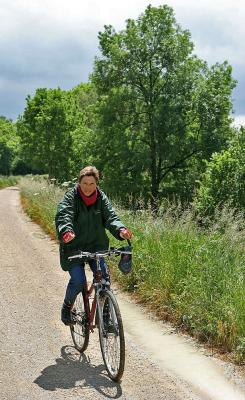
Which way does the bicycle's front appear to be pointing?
toward the camera

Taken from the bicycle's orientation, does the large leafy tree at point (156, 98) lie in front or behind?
behind

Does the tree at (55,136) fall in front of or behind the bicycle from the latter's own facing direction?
behind

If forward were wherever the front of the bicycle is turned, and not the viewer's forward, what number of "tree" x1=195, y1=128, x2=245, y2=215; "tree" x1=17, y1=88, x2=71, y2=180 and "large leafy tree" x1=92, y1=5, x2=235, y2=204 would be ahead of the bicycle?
0

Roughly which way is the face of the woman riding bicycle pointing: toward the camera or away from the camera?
toward the camera
